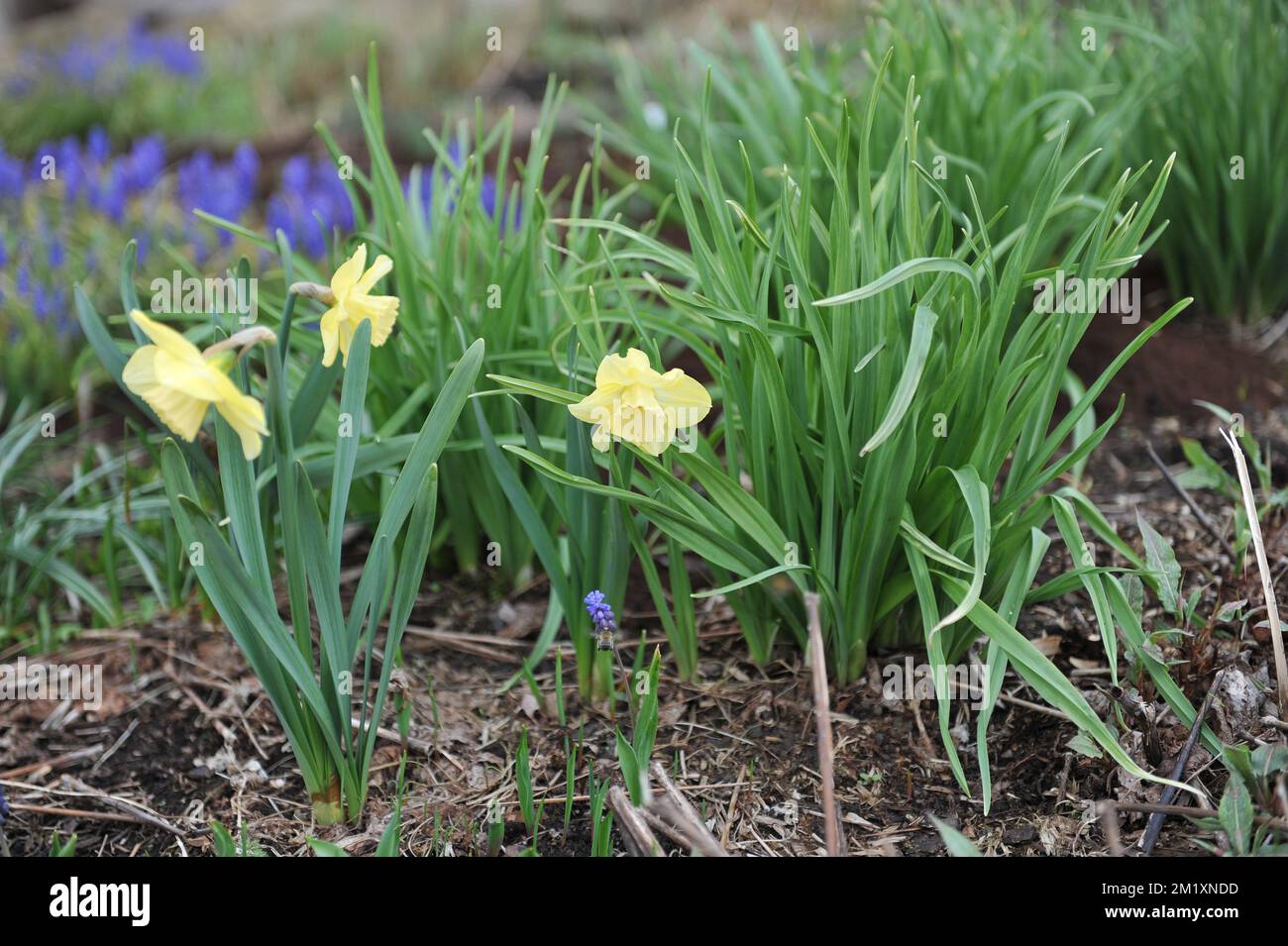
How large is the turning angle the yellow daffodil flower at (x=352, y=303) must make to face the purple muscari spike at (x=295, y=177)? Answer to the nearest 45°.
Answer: approximately 90° to its left

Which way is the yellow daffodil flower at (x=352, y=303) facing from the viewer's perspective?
to the viewer's right

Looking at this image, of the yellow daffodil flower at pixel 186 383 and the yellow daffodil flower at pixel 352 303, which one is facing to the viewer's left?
the yellow daffodil flower at pixel 186 383

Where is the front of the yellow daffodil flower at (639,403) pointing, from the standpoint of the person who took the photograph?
facing the viewer

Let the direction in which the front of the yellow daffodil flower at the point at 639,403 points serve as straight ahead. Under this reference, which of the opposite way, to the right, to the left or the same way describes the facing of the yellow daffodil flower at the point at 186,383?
to the right

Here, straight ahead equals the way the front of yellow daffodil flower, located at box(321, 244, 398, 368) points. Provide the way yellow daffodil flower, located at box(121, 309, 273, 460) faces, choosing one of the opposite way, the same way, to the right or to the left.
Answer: the opposite way

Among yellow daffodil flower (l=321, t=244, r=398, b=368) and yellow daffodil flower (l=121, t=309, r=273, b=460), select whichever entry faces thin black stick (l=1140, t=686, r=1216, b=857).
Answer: yellow daffodil flower (l=321, t=244, r=398, b=368)

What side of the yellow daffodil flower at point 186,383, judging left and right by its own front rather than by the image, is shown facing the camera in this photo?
left
